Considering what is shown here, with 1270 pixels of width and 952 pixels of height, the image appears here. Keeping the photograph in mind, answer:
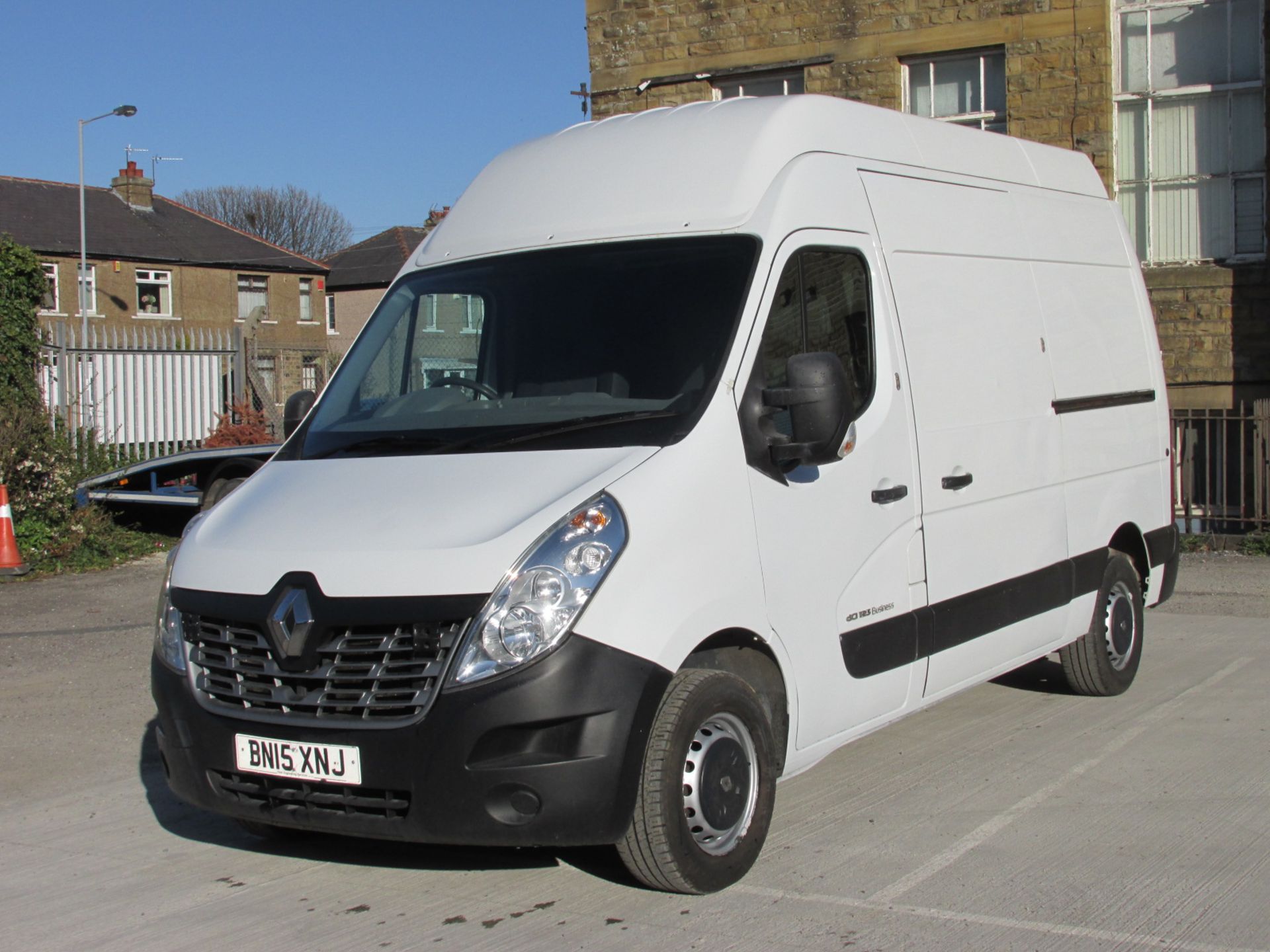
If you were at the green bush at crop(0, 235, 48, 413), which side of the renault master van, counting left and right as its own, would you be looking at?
right

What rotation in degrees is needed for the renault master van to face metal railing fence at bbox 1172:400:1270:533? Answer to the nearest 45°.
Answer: approximately 180°

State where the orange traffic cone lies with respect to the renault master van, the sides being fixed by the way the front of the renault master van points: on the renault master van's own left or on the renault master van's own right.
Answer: on the renault master van's own right

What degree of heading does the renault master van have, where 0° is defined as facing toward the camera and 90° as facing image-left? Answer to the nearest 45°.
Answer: approximately 45°
